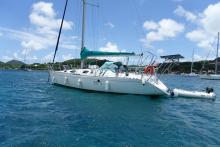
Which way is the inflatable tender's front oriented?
to the viewer's left

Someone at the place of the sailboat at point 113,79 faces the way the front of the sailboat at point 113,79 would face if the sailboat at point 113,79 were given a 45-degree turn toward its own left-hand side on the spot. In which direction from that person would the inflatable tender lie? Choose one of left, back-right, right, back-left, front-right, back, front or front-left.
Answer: back

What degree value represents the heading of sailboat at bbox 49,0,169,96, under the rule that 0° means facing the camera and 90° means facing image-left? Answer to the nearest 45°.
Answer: approximately 135°
